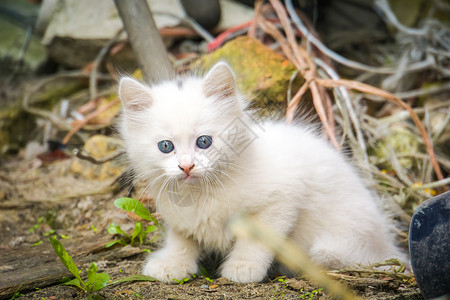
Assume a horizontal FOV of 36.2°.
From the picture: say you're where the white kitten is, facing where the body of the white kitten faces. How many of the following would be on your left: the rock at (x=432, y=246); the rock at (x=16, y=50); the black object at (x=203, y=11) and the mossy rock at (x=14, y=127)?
1

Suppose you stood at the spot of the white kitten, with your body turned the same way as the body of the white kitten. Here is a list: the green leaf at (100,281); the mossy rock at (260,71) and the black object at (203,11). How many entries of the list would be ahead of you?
1

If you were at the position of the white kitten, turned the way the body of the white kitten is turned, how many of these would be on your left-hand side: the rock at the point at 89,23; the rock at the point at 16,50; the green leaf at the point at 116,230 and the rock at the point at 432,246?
1

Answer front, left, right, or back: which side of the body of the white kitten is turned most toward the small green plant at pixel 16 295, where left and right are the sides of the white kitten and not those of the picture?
front

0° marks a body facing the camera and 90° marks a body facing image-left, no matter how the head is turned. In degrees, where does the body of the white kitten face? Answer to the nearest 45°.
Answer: approximately 45°

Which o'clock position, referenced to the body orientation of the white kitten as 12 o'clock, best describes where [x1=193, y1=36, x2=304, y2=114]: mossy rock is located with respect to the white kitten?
The mossy rock is roughly at 5 o'clock from the white kitten.

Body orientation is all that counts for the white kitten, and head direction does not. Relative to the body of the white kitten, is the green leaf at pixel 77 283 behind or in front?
in front
